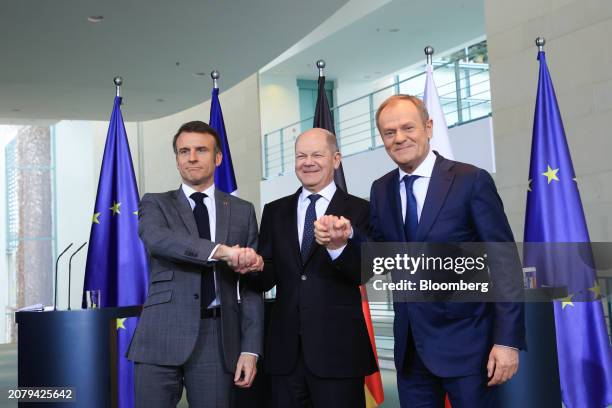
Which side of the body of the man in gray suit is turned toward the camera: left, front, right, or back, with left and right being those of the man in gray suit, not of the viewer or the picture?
front

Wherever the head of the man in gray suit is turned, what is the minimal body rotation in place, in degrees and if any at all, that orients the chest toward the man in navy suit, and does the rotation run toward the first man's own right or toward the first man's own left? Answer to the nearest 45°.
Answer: approximately 45° to the first man's own left

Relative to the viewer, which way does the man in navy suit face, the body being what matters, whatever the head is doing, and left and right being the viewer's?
facing the viewer and to the left of the viewer

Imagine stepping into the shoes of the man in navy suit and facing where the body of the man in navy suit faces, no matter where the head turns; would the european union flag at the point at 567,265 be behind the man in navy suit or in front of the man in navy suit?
behind

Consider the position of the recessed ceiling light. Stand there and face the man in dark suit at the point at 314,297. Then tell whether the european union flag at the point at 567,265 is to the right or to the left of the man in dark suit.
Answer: left

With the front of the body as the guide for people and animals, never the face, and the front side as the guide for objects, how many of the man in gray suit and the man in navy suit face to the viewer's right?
0

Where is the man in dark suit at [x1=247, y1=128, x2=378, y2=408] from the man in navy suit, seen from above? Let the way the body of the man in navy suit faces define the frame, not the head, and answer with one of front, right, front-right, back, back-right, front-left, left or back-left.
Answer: right

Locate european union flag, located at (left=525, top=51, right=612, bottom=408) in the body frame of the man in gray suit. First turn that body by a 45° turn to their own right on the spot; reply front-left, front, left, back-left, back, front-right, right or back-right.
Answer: back

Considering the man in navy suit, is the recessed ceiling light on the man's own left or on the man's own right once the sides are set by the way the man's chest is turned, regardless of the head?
on the man's own right
